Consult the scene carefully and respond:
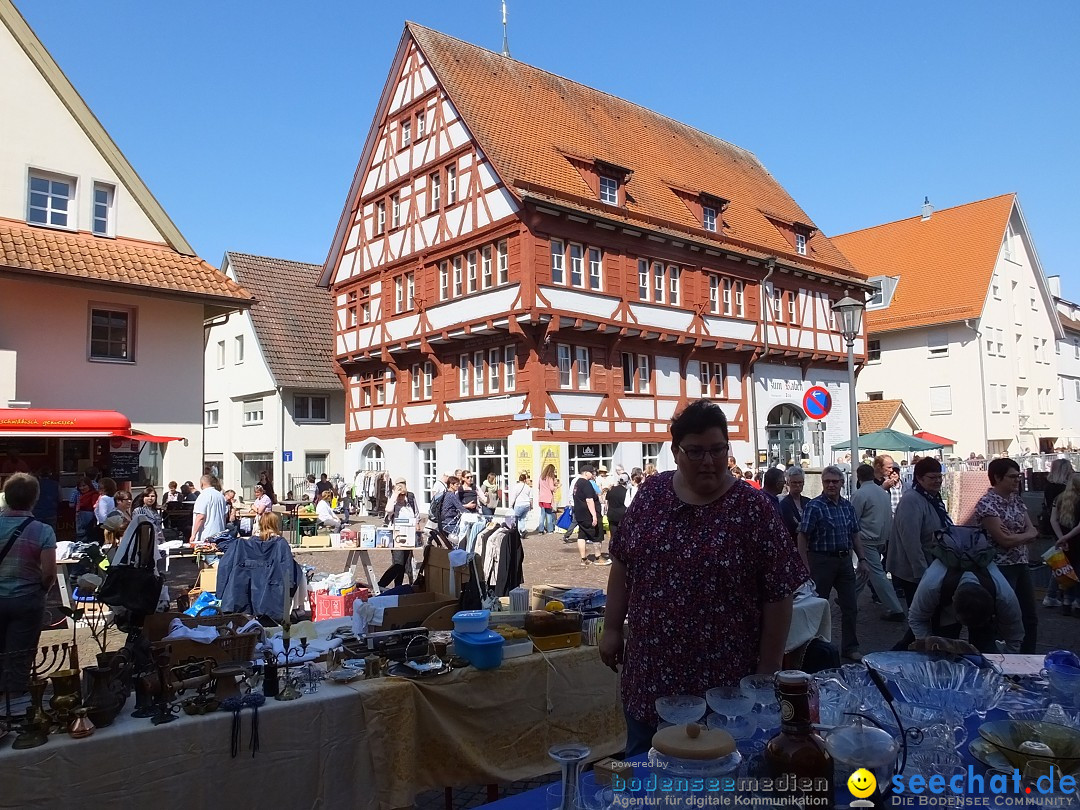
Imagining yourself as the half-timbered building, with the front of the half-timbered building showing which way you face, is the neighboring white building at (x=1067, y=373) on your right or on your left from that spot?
on your left

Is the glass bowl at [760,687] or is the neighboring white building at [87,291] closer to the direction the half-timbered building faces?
the glass bowl

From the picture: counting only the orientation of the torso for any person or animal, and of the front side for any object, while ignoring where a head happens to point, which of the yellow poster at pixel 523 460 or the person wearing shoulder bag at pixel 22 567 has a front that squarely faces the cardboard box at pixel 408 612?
the yellow poster

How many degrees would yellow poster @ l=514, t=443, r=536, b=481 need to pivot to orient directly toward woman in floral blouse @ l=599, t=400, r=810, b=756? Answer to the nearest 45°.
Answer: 0° — it already faces them

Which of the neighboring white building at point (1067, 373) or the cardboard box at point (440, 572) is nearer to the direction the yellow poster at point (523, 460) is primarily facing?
the cardboard box

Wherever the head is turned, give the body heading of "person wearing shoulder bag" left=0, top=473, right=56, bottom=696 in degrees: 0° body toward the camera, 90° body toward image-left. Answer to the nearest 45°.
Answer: approximately 180°

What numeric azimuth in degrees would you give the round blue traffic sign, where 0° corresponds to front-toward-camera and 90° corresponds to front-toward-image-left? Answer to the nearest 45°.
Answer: approximately 0°
